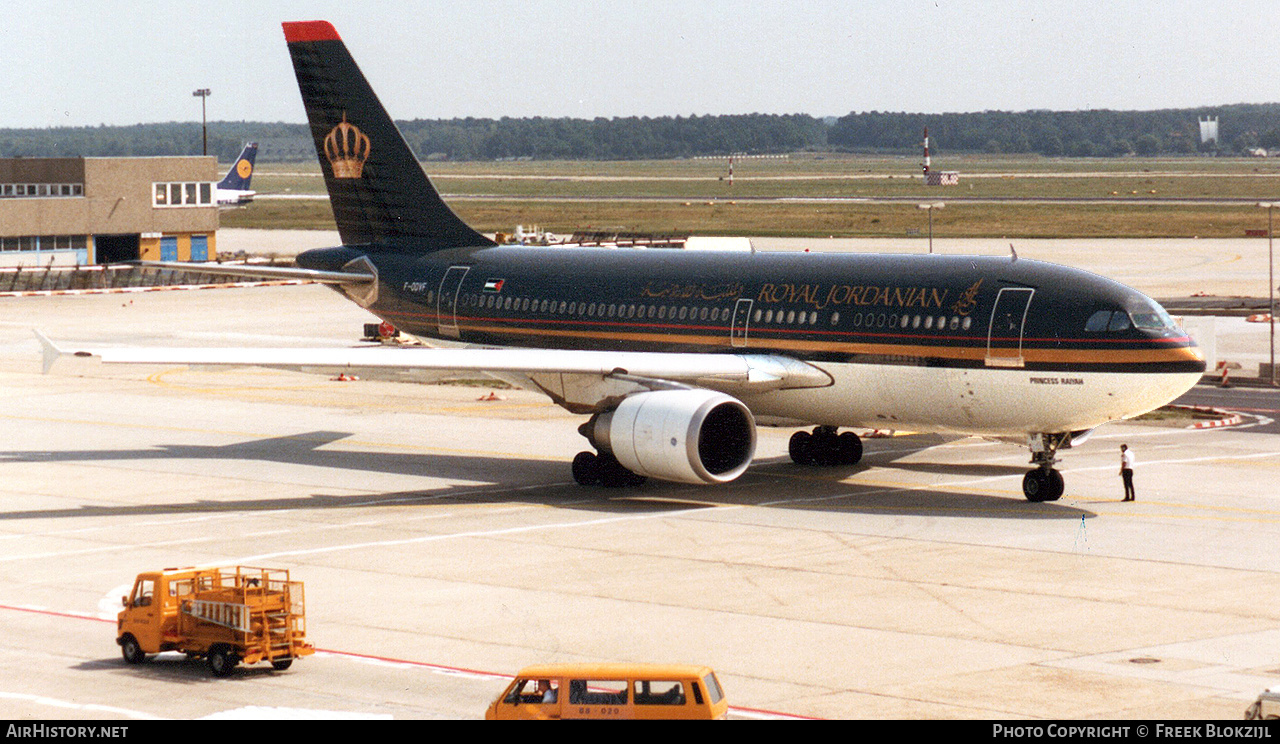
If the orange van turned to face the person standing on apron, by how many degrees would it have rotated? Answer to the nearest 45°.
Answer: approximately 135° to its right

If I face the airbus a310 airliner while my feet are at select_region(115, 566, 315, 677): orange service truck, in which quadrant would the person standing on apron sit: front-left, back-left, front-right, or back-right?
front-right

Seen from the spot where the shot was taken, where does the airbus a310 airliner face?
facing the viewer and to the right of the viewer

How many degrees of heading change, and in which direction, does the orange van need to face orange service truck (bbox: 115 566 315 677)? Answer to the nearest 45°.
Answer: approximately 45° to its right

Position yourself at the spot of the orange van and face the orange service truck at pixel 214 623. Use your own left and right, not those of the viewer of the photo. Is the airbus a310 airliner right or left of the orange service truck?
right

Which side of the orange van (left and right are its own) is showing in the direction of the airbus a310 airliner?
right

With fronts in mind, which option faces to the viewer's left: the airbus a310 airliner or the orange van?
the orange van

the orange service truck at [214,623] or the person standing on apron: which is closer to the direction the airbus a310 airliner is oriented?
the person standing on apron

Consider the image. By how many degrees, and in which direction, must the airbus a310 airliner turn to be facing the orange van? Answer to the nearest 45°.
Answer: approximately 45° to its right

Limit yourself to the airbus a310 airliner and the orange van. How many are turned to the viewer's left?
1

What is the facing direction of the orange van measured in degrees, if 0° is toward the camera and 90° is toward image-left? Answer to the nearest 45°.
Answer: approximately 90°
